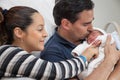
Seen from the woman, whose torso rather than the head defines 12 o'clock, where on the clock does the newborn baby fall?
The newborn baby is roughly at 11 o'clock from the woman.

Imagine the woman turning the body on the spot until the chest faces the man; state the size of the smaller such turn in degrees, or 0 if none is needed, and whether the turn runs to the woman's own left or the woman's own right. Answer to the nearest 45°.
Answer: approximately 45° to the woman's own left

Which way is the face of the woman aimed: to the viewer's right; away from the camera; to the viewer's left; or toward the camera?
to the viewer's right

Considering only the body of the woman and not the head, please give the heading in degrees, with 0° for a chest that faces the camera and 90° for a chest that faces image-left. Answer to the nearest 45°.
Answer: approximately 270°
